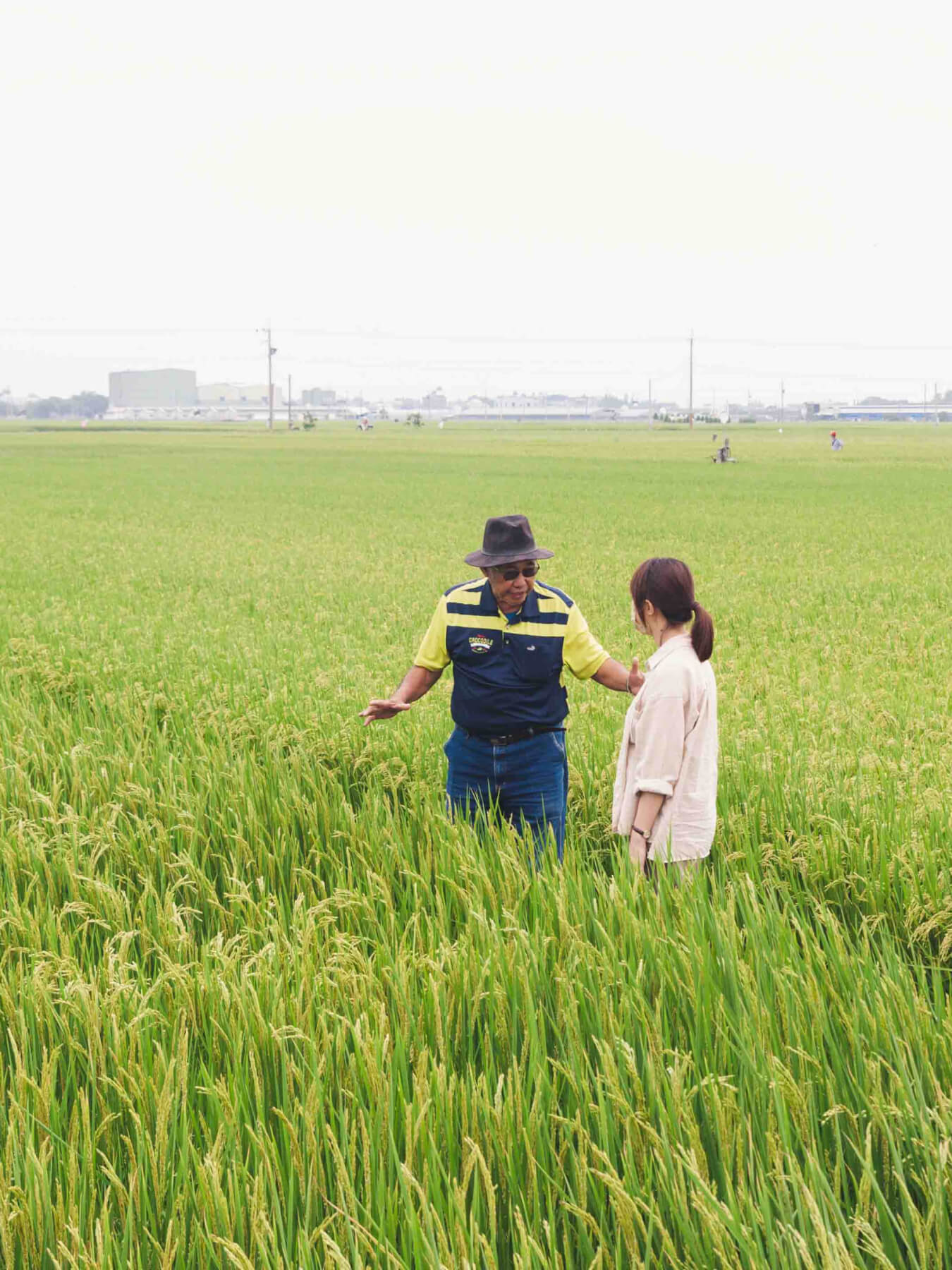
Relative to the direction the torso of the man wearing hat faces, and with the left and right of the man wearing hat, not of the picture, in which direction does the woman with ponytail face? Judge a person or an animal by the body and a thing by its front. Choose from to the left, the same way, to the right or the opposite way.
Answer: to the right

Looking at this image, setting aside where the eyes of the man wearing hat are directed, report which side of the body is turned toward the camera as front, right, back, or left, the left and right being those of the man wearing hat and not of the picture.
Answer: front

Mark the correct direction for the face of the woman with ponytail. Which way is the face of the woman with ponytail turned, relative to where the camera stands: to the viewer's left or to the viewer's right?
to the viewer's left

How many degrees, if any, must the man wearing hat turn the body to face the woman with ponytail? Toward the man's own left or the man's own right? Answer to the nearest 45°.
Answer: approximately 45° to the man's own left

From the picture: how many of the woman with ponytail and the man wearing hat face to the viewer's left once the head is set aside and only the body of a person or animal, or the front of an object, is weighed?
1

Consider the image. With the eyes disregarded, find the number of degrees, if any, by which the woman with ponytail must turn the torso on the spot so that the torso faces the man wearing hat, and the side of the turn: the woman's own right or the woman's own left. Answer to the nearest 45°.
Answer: approximately 45° to the woman's own right

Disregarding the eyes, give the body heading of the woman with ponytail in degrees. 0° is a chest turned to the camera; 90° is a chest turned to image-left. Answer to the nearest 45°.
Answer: approximately 90°
